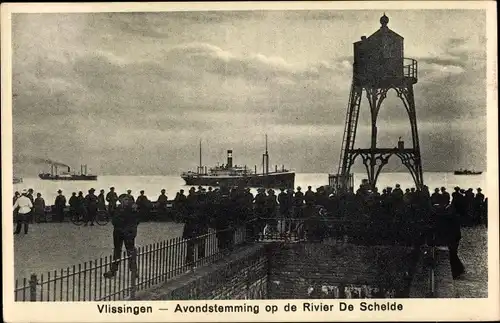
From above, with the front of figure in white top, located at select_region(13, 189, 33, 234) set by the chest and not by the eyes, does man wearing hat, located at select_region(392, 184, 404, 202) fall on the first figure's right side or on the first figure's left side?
on the first figure's right side

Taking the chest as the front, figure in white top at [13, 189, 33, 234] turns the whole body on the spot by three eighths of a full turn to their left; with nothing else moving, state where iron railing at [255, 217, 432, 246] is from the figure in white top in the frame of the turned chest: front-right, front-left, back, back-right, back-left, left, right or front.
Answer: back-left

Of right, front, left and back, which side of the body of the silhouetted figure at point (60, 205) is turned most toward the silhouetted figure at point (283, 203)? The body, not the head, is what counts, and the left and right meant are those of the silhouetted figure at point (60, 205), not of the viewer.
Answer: right

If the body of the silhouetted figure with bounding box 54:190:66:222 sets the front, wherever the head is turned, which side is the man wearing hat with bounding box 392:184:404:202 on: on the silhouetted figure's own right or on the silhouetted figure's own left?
on the silhouetted figure's own right

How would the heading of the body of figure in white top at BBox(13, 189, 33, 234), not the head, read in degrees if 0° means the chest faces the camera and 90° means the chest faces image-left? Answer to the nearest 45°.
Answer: approximately 180°

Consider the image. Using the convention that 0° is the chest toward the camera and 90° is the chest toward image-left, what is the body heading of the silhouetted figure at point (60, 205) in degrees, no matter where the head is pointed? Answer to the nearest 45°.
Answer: approximately 180°

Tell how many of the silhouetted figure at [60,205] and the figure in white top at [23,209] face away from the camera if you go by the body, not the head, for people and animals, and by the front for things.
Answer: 2
